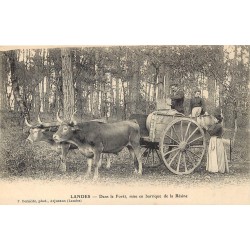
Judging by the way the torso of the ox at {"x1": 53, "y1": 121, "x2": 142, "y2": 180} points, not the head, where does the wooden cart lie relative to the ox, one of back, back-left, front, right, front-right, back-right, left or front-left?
back

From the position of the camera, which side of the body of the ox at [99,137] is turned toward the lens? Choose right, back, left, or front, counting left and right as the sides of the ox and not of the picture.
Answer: left

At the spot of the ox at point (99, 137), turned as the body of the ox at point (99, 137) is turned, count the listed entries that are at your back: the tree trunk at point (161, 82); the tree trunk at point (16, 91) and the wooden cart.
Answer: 2
